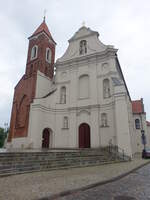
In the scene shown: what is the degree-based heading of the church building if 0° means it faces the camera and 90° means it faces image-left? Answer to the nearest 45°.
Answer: approximately 0°

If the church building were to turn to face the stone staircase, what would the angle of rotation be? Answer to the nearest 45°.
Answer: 0° — it already faces it
